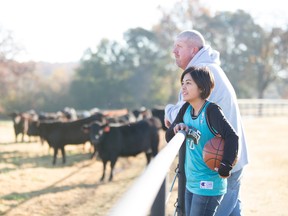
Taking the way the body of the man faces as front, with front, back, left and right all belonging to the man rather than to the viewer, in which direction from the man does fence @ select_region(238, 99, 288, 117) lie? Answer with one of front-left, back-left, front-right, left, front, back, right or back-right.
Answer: right

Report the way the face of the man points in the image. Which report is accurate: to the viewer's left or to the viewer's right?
to the viewer's left

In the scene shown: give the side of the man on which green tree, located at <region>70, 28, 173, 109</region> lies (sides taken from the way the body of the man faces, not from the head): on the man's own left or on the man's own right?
on the man's own right

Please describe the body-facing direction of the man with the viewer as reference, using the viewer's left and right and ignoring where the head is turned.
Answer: facing to the left of the viewer

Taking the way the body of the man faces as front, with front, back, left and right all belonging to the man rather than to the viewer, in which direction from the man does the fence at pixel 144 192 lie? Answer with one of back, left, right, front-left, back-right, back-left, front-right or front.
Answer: left

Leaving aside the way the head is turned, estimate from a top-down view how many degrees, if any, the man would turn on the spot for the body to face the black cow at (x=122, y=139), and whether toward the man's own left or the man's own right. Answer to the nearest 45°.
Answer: approximately 90° to the man's own right
